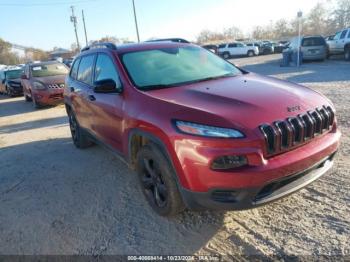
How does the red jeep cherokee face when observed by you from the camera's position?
facing the viewer and to the right of the viewer

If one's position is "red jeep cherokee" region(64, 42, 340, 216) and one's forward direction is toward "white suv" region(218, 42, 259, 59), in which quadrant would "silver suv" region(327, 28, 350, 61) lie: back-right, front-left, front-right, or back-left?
front-right

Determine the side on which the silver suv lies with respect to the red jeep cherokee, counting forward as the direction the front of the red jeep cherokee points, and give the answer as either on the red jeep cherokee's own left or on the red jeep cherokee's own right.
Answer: on the red jeep cherokee's own left

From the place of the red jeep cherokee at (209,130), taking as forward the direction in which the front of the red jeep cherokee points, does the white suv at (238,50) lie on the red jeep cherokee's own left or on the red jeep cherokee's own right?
on the red jeep cherokee's own left
